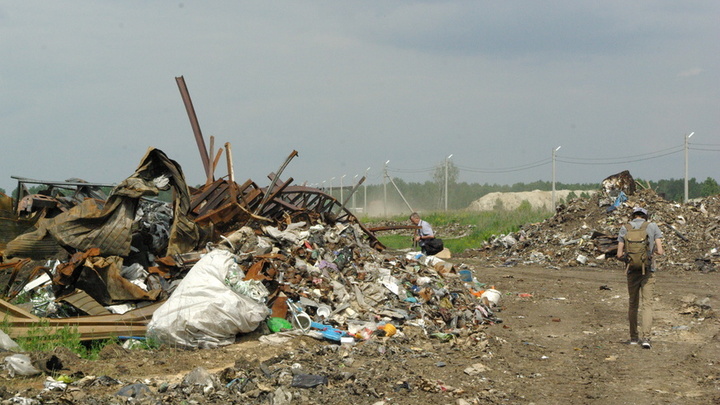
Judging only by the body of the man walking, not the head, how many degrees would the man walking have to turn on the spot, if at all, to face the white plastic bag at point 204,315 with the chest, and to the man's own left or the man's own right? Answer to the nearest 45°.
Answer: approximately 135° to the man's own left

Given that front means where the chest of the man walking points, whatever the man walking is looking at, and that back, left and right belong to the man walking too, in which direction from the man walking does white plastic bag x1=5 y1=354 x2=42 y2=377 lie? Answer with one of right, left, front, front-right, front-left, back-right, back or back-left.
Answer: back-left

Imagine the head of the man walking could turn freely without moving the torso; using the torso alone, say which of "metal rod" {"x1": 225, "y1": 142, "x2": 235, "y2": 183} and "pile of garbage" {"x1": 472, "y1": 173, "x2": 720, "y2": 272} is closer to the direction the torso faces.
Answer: the pile of garbage

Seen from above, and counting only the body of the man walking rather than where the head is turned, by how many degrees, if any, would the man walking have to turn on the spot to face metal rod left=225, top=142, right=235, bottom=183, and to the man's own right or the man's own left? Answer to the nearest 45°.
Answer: approximately 90° to the man's own left

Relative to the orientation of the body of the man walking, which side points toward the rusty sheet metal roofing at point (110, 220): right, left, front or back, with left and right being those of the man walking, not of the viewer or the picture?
left

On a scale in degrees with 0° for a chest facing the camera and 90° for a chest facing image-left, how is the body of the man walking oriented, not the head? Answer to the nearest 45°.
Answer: approximately 180°

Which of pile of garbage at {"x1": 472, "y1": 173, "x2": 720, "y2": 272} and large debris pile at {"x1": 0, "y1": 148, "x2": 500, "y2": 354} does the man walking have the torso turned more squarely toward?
the pile of garbage

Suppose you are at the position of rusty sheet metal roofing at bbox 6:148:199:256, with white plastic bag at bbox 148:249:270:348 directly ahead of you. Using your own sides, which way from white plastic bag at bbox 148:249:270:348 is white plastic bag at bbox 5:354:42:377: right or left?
right

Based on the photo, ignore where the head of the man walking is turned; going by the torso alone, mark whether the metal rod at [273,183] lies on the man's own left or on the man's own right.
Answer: on the man's own left

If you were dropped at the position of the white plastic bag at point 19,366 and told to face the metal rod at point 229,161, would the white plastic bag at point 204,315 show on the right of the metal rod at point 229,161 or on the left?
right

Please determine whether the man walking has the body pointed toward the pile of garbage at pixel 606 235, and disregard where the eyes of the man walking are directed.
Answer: yes
